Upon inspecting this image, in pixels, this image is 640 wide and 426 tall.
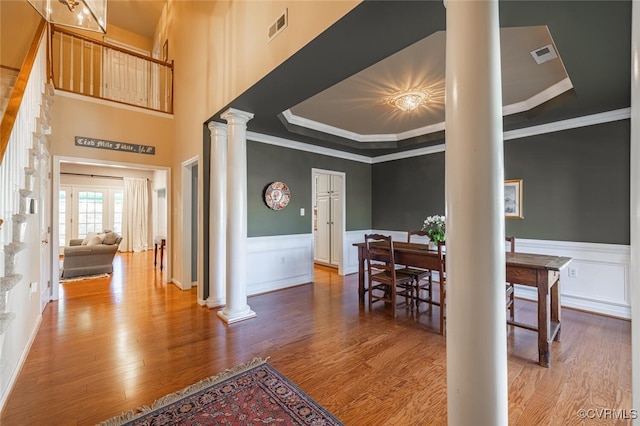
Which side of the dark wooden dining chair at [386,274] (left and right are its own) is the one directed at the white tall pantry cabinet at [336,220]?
left

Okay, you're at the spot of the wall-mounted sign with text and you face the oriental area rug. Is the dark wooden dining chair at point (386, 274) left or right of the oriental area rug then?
left

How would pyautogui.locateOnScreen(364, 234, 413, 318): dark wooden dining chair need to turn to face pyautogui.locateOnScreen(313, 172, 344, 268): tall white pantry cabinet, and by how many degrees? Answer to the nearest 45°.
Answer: approximately 90° to its left

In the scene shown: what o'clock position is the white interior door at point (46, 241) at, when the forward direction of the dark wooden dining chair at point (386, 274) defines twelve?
The white interior door is roughly at 7 o'clock from the dark wooden dining chair.

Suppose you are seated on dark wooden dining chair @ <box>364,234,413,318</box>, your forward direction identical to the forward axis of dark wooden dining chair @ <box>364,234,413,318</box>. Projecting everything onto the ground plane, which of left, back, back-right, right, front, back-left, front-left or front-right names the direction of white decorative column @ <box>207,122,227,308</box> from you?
back-left

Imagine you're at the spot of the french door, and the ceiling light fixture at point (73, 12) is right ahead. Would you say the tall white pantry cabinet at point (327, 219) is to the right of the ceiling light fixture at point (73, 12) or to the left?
left

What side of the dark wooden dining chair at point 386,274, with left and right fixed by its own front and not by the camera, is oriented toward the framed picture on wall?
front

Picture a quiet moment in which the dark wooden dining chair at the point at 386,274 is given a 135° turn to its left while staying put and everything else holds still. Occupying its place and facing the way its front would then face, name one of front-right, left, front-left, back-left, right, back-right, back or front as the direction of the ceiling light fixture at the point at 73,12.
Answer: front-left

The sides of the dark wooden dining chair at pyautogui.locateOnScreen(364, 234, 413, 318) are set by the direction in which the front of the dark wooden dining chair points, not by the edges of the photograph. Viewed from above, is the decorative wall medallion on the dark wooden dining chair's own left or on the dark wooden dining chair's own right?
on the dark wooden dining chair's own left

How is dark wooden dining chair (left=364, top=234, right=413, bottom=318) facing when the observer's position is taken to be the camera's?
facing away from the viewer and to the right of the viewer

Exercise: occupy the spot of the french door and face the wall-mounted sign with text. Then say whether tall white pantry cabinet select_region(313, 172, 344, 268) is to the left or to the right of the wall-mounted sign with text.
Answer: left
